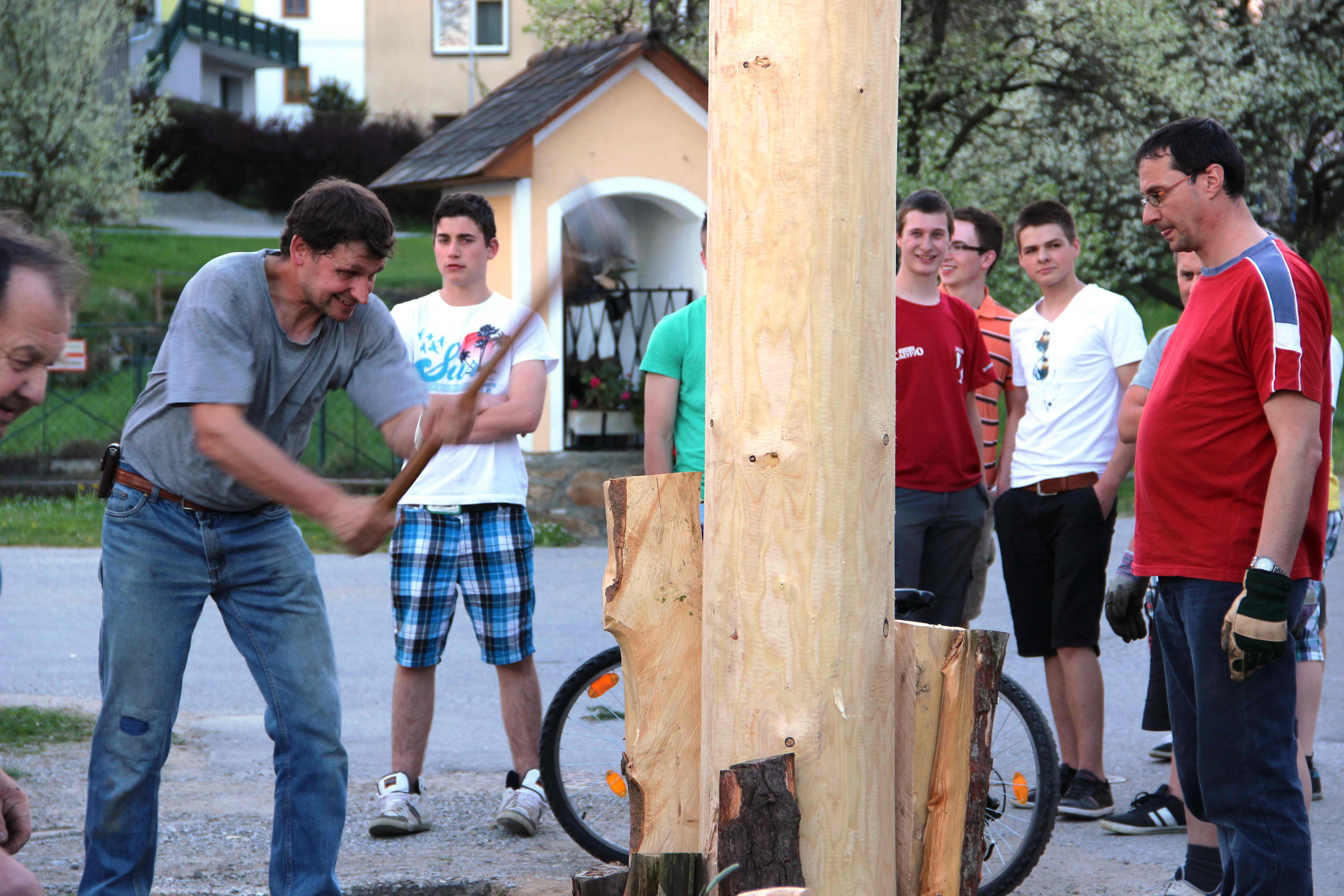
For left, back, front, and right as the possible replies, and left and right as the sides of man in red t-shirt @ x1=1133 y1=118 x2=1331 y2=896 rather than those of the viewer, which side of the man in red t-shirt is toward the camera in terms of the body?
left

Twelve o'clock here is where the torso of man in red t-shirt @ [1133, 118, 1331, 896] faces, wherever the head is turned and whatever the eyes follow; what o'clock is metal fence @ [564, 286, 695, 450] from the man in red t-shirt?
The metal fence is roughly at 2 o'clock from the man in red t-shirt.

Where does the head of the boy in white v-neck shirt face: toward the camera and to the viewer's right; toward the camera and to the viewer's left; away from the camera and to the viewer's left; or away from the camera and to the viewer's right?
toward the camera and to the viewer's left

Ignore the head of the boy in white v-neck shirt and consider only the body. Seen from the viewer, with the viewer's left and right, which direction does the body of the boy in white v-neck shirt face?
facing the viewer and to the left of the viewer

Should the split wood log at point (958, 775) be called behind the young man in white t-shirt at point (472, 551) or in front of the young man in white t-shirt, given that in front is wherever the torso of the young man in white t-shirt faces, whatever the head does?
in front

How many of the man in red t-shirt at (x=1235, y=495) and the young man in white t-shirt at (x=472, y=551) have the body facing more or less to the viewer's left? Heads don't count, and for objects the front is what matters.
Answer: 1

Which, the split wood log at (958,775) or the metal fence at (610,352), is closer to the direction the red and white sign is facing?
the split wood log

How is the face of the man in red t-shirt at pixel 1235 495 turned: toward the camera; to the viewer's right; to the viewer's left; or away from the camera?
to the viewer's left

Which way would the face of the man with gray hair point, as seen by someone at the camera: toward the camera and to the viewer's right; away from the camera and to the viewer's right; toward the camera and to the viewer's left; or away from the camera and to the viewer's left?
toward the camera and to the viewer's right
